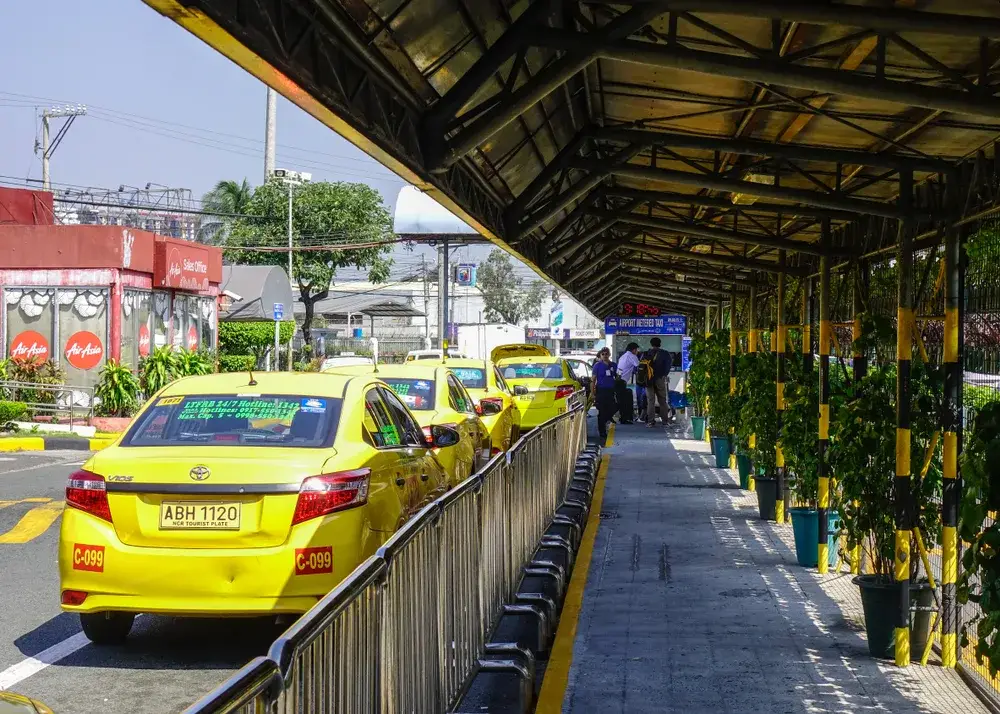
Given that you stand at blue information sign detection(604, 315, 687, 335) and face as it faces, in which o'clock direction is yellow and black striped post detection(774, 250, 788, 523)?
The yellow and black striped post is roughly at 12 o'clock from the blue information sign.

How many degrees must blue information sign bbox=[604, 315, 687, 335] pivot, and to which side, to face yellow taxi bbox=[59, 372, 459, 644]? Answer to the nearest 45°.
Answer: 0° — it already faces it

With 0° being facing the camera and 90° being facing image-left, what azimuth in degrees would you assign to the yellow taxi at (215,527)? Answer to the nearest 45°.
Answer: approximately 225°

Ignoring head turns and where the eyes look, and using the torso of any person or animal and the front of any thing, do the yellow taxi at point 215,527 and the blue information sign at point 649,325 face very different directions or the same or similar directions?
very different directions

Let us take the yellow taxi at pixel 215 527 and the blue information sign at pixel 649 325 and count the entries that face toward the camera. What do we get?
1

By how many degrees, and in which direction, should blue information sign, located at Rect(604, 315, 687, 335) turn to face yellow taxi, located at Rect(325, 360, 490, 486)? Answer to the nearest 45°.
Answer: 0° — it already faces it

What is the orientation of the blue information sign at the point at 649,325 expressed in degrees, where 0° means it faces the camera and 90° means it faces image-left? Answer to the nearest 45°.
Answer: approximately 0°

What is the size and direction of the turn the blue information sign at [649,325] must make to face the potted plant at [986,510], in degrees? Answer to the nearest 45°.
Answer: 0° — it already faces it
